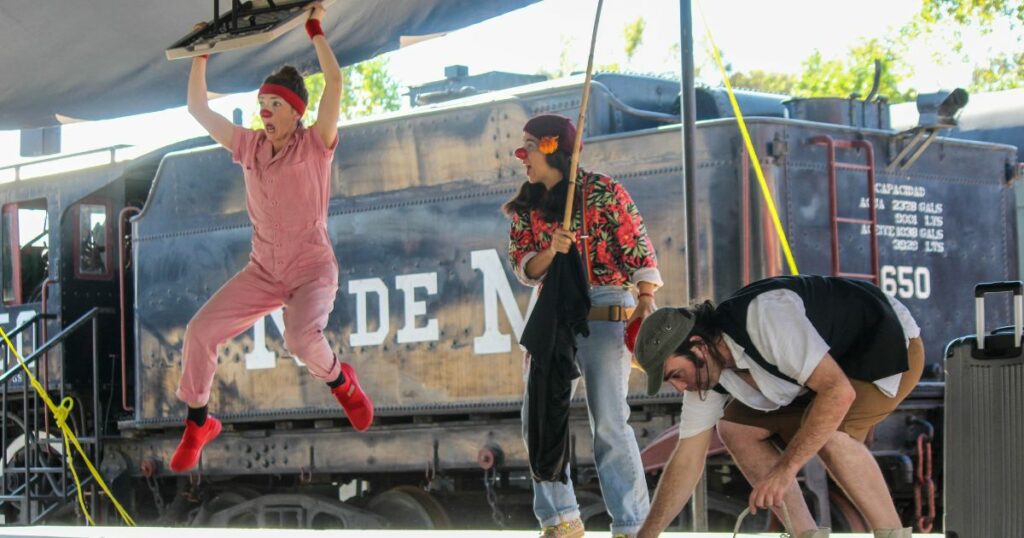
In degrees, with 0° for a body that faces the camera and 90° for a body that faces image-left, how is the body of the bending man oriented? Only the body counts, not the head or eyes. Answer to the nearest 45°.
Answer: approximately 90°

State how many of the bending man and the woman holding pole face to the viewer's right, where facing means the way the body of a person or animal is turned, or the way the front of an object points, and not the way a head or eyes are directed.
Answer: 0

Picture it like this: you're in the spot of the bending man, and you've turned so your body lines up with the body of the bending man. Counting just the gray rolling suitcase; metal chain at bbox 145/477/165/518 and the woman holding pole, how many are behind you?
1

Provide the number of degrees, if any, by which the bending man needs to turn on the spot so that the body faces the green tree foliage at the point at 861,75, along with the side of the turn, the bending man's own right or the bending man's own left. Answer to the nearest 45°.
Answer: approximately 90° to the bending man's own right

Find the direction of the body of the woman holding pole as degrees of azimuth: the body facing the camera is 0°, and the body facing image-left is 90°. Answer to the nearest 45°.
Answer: approximately 45°

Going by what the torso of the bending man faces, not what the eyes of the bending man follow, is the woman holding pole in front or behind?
in front

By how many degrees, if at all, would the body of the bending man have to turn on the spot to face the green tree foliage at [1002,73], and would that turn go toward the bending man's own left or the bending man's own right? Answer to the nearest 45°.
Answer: approximately 90° to the bending man's own right

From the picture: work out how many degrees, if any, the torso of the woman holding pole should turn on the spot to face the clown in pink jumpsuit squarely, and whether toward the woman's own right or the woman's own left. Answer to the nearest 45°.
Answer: approximately 45° to the woman's own right

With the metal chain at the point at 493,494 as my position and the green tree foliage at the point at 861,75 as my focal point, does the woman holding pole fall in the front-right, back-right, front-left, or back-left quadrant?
back-right

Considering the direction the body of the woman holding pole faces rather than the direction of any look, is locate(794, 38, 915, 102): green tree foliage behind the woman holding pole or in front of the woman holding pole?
behind

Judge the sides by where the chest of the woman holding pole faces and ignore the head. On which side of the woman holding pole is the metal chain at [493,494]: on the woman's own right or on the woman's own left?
on the woman's own right

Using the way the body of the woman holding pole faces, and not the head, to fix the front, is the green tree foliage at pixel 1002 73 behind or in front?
behind

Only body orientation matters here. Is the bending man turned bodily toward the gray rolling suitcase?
no

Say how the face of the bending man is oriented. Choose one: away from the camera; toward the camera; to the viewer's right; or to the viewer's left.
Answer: to the viewer's left

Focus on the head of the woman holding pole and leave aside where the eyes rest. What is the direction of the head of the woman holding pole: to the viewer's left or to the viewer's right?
to the viewer's left

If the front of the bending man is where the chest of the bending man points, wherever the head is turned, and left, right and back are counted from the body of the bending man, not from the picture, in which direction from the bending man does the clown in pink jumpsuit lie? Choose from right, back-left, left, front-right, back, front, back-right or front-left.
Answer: front

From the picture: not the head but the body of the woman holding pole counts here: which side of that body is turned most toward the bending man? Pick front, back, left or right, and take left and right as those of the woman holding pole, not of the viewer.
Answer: left
